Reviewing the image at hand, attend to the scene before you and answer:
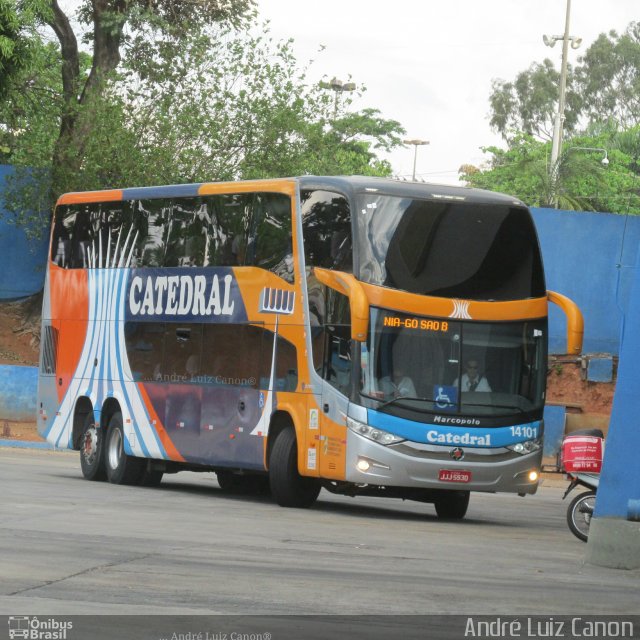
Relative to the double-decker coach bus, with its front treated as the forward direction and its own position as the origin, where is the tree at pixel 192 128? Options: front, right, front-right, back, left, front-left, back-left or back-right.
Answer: back-left

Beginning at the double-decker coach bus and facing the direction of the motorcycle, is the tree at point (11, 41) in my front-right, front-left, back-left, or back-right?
back-left

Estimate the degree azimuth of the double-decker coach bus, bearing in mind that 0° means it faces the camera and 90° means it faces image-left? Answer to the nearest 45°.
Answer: approximately 315°

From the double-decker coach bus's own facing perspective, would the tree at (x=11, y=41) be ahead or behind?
behind

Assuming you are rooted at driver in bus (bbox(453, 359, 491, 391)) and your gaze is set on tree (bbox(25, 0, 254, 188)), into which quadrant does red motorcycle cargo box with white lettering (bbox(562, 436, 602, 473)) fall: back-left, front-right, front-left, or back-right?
back-right

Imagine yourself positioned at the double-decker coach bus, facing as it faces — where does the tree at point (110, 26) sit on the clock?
The tree is roughly at 7 o'clock from the double-decker coach bus.

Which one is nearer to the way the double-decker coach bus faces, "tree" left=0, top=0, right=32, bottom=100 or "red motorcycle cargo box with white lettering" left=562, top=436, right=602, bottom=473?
the red motorcycle cargo box with white lettering

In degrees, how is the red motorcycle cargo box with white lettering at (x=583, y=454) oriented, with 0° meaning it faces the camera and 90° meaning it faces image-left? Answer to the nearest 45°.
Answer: approximately 0°

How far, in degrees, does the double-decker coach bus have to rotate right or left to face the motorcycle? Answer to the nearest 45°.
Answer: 0° — it already faces it

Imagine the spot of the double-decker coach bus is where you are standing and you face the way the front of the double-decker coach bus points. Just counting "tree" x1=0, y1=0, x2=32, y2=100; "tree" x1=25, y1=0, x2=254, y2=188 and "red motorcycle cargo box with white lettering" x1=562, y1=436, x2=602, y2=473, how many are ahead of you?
1

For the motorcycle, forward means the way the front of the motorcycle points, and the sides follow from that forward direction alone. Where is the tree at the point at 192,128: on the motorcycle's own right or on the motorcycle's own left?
on the motorcycle's own left

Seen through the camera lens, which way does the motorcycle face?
facing away from the viewer and to the right of the viewer
